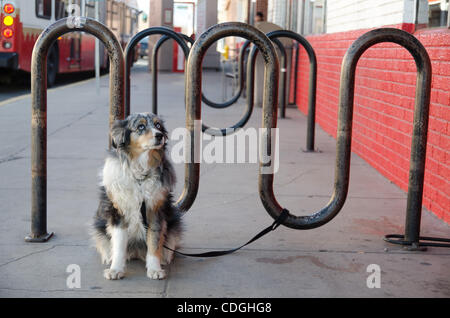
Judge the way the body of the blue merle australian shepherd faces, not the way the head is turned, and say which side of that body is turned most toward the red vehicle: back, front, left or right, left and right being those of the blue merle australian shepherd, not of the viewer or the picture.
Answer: back

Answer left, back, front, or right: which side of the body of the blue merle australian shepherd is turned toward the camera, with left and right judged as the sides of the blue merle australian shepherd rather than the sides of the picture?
front

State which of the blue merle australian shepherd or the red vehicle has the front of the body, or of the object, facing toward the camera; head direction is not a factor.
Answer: the blue merle australian shepherd

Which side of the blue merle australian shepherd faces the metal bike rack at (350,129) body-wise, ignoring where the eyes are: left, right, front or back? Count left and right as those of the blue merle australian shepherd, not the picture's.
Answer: left
